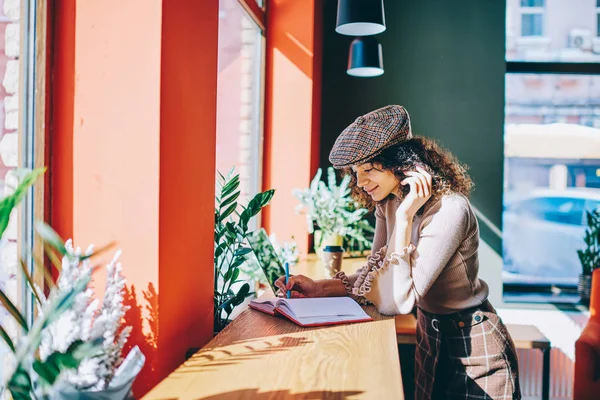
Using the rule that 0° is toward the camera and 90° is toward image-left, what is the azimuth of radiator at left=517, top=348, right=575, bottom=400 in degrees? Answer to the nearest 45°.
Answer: approximately 0°

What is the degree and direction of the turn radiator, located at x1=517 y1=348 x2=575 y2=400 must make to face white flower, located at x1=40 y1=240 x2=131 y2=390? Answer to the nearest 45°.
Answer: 0° — it already faces it

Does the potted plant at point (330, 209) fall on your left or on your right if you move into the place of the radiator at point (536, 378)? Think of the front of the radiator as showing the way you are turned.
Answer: on your right

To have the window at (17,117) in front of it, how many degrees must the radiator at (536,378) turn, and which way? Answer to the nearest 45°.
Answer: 0° — it already faces it

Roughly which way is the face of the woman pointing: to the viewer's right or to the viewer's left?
to the viewer's left

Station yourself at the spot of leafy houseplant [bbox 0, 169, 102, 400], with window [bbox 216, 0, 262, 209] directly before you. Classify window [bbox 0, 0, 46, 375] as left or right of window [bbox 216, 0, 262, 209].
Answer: left
